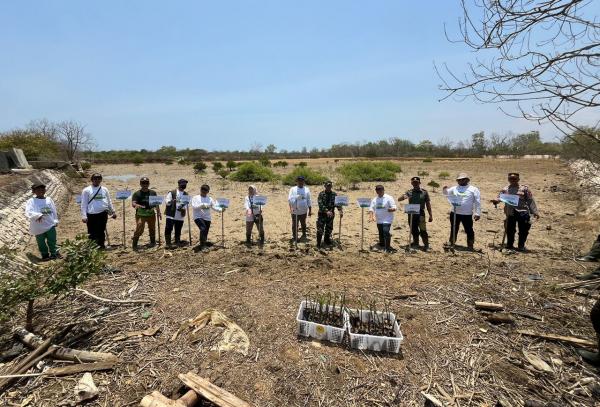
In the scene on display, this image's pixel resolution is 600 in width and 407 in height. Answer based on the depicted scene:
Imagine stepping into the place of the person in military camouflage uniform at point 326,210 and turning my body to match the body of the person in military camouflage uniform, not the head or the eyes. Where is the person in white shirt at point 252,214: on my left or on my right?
on my right

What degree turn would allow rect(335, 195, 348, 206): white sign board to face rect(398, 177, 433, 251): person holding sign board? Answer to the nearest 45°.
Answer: approximately 90° to its left

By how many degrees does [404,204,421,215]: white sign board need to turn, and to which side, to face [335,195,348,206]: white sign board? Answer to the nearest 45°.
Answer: approximately 90° to its right

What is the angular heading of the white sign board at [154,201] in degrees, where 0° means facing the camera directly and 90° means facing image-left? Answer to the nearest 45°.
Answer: approximately 0°

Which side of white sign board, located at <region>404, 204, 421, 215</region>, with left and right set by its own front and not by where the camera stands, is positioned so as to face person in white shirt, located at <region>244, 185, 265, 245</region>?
right

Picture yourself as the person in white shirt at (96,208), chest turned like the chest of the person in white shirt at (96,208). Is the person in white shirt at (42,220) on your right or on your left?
on your right

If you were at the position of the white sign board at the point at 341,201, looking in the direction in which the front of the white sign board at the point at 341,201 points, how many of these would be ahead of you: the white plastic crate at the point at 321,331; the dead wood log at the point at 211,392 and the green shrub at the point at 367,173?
2

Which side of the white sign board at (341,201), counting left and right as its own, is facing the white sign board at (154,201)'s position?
right

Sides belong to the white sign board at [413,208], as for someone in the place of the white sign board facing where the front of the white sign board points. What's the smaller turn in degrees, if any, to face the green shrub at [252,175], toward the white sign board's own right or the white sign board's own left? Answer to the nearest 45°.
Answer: approximately 135° to the white sign board's own right

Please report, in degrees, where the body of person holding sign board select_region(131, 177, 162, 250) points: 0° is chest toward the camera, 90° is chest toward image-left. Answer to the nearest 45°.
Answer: approximately 0°
